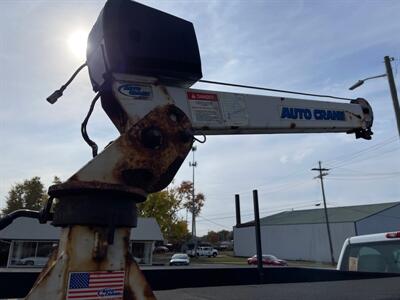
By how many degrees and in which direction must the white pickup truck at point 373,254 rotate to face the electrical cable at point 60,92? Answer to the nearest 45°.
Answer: approximately 135° to its left

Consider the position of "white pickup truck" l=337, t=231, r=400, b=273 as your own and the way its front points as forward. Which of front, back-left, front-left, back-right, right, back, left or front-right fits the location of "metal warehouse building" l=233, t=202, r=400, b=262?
front

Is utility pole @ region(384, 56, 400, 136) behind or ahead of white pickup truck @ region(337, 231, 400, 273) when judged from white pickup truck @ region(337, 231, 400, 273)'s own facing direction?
ahead

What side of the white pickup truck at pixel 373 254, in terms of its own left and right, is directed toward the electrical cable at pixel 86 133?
back

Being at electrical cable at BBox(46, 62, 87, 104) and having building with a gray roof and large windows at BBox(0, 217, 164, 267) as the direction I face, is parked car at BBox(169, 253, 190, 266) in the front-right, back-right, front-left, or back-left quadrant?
front-right

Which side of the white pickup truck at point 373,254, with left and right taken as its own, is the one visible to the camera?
back

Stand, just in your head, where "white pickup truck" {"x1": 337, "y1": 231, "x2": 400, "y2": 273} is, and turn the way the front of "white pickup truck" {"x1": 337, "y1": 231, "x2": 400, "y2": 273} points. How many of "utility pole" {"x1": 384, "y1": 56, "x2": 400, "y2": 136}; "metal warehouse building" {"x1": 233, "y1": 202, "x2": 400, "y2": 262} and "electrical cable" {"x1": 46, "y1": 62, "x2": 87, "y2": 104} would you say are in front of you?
2

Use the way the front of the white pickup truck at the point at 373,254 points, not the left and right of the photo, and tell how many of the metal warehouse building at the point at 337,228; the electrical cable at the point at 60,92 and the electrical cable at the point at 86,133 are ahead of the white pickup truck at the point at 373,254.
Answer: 1

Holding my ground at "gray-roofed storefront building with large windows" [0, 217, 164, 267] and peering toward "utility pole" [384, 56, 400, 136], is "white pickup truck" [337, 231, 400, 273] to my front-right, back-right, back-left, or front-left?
front-right
